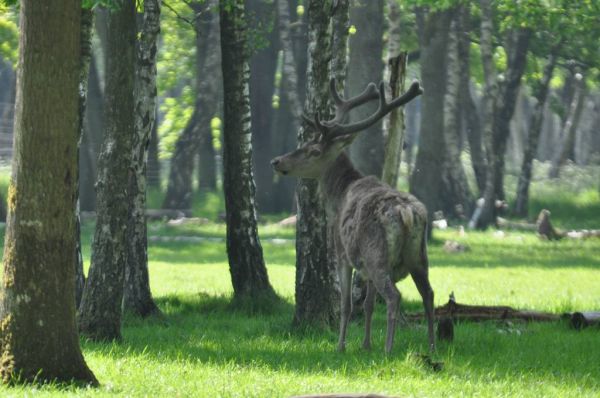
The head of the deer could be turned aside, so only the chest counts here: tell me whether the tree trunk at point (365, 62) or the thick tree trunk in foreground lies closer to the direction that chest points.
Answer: the tree trunk

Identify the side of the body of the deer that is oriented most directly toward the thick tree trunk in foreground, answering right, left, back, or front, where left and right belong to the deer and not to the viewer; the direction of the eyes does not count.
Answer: left

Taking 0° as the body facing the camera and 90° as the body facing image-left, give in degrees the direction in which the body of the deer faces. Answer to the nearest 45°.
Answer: approximately 135°

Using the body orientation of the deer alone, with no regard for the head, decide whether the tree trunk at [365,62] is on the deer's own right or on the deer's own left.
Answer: on the deer's own right

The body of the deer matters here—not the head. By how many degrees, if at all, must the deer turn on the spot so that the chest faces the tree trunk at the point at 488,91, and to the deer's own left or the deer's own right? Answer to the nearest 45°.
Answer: approximately 45° to the deer's own right

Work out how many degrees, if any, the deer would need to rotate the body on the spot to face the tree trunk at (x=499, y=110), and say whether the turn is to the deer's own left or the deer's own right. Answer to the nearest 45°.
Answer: approximately 45° to the deer's own right

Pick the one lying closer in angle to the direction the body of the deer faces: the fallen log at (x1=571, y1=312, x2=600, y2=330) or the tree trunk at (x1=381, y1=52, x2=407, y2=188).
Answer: the tree trunk

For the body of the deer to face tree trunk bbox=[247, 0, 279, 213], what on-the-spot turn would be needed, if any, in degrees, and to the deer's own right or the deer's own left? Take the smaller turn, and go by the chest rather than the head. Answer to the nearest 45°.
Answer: approximately 45° to the deer's own right

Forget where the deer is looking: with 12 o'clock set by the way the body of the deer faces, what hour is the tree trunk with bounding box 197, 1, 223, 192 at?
The tree trunk is roughly at 1 o'clock from the deer.
